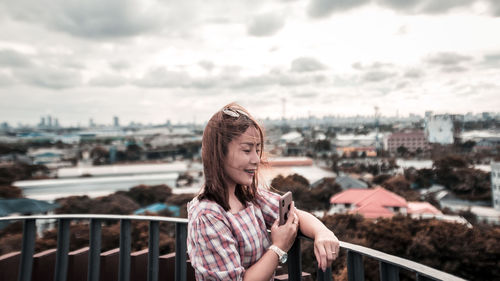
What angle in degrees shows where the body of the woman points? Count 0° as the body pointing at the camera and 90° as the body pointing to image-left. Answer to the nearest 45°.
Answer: approximately 315°

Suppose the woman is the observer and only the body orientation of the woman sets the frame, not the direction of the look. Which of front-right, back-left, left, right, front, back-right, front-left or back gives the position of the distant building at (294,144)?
back-left

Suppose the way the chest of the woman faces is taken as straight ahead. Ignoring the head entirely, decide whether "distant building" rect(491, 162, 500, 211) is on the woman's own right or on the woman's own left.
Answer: on the woman's own left

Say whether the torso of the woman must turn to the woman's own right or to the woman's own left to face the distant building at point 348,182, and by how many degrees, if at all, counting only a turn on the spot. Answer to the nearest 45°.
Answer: approximately 135° to the woman's own left

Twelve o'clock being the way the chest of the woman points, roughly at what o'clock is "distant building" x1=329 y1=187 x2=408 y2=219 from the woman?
The distant building is roughly at 8 o'clock from the woman.

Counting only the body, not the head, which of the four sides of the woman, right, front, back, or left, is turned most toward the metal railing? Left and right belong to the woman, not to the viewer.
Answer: back

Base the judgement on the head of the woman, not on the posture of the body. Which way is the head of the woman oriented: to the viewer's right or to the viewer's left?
to the viewer's right

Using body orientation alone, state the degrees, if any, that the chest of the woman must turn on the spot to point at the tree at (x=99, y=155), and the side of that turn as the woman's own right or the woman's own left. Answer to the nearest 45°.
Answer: approximately 180°
